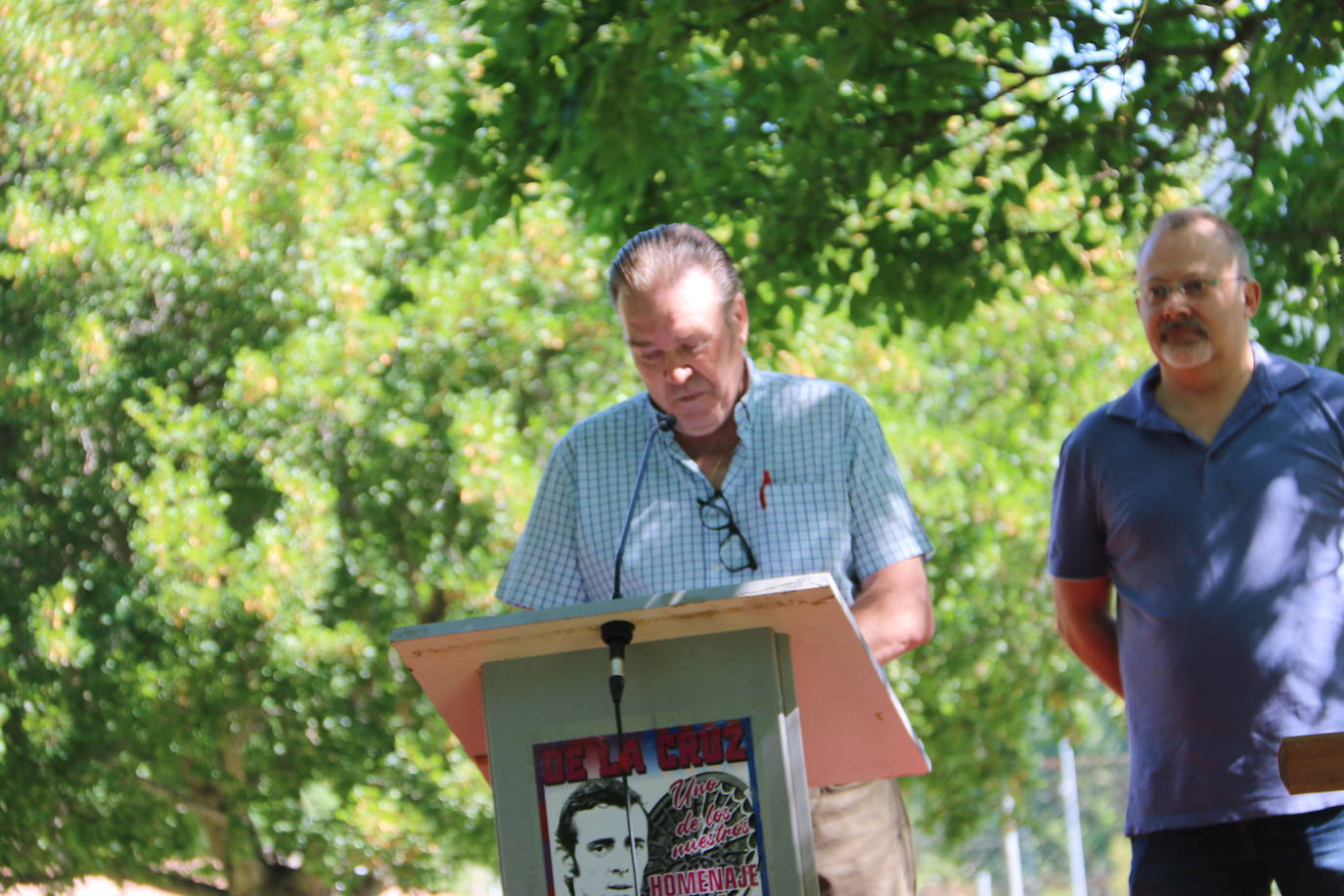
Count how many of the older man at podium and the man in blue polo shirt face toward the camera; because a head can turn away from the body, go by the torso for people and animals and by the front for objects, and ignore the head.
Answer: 2

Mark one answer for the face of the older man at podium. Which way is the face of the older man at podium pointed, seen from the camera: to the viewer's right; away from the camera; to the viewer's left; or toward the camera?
toward the camera

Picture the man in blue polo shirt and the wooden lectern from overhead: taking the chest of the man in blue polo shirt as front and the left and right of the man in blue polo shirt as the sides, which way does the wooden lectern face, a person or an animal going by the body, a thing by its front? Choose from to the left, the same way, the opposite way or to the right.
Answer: the same way

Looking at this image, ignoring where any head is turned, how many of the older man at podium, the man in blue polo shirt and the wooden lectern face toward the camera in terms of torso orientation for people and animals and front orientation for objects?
3

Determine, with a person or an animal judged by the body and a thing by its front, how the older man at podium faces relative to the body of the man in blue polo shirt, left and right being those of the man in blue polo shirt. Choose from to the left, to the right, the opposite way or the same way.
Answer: the same way

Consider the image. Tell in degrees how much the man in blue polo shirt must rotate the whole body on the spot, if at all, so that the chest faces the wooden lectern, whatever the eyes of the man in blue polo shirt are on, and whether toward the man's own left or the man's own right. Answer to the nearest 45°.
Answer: approximately 45° to the man's own right

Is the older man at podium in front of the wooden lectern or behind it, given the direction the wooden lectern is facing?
behind

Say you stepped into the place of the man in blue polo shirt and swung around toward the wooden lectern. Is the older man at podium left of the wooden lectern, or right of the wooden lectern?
right

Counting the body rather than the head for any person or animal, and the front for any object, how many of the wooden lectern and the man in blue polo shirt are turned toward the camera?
2

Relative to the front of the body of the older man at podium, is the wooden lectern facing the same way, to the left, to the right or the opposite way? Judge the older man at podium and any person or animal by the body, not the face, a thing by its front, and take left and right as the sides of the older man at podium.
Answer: the same way

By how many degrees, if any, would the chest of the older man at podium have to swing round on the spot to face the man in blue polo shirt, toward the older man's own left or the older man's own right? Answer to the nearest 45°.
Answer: approximately 90° to the older man's own left

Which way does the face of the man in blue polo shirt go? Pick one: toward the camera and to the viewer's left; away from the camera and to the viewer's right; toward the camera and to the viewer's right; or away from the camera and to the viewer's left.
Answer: toward the camera and to the viewer's left

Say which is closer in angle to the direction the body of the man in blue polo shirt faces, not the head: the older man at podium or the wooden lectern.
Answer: the wooden lectern

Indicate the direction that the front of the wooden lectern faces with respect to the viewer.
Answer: facing the viewer

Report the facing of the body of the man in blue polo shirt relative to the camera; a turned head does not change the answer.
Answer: toward the camera

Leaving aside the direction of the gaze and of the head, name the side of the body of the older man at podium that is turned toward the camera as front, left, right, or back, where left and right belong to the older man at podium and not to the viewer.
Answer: front
